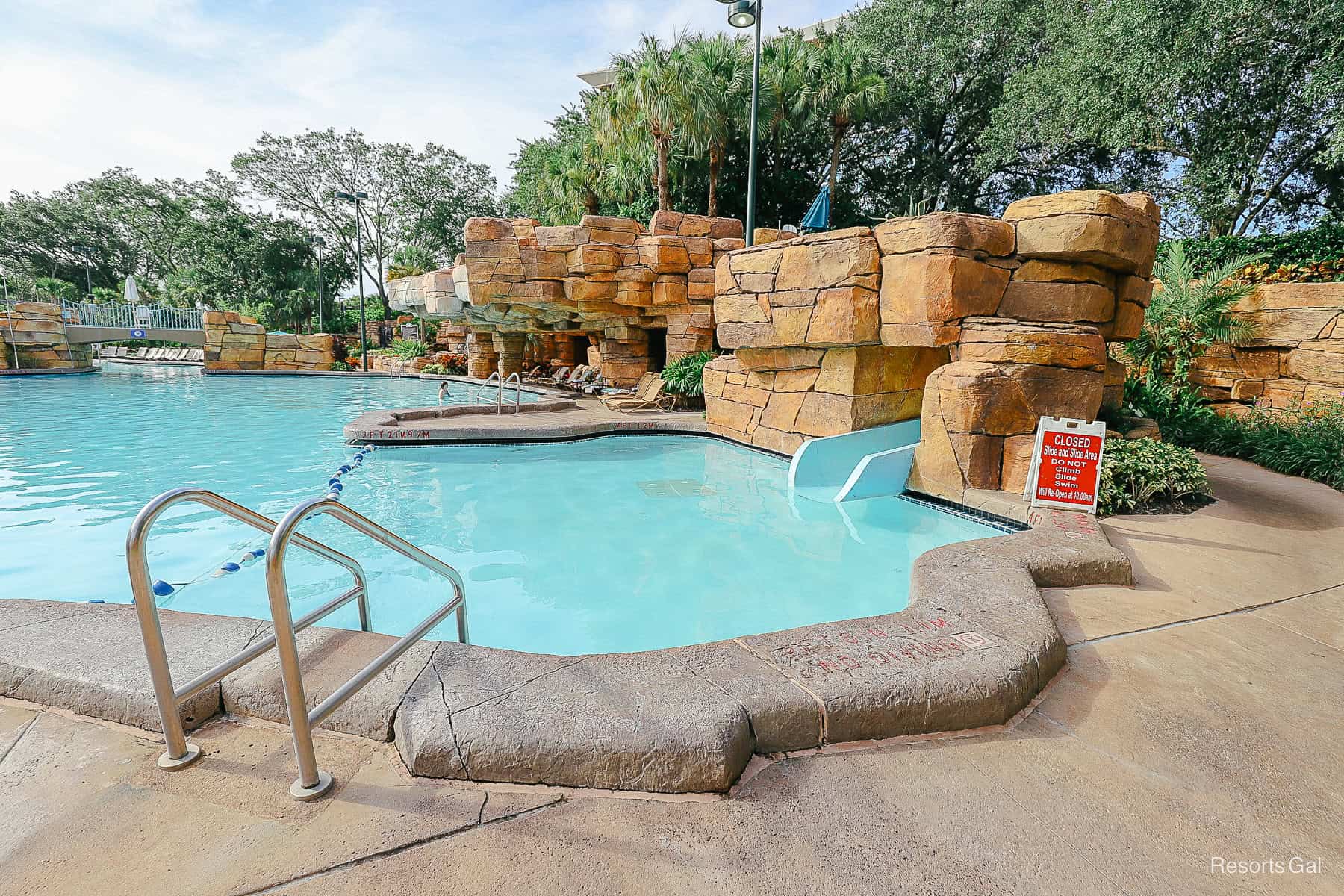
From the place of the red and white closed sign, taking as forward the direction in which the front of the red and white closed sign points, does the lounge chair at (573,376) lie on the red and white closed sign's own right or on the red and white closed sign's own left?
on the red and white closed sign's own right

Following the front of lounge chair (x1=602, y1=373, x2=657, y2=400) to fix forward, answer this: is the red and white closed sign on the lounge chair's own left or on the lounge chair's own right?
on the lounge chair's own left

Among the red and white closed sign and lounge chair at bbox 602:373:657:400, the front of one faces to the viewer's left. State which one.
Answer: the lounge chair

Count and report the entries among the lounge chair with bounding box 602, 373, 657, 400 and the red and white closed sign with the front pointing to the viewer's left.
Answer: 1

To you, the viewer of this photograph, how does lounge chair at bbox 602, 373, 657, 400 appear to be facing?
facing to the left of the viewer
